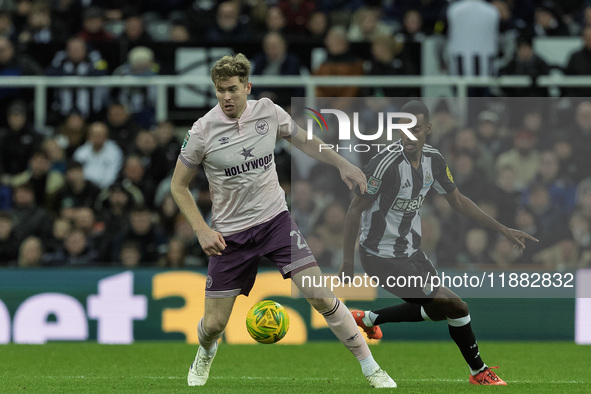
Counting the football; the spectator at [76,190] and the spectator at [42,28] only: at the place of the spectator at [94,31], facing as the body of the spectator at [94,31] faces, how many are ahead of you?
2

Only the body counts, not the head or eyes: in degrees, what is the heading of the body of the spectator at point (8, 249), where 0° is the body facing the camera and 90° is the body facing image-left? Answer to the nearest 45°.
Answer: approximately 0°

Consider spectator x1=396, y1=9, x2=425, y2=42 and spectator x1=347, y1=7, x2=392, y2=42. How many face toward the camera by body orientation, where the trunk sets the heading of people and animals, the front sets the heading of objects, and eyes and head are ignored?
2

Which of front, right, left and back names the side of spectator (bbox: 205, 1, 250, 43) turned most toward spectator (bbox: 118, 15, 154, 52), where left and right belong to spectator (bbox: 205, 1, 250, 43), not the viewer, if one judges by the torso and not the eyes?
right

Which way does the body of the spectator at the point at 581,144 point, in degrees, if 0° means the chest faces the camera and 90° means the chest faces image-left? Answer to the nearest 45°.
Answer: approximately 0°

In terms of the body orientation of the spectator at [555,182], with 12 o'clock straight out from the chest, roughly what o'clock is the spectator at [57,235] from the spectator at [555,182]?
the spectator at [57,235] is roughly at 3 o'clock from the spectator at [555,182].

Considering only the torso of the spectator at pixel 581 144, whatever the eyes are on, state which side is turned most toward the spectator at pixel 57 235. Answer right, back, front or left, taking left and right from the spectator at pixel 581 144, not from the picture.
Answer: right
